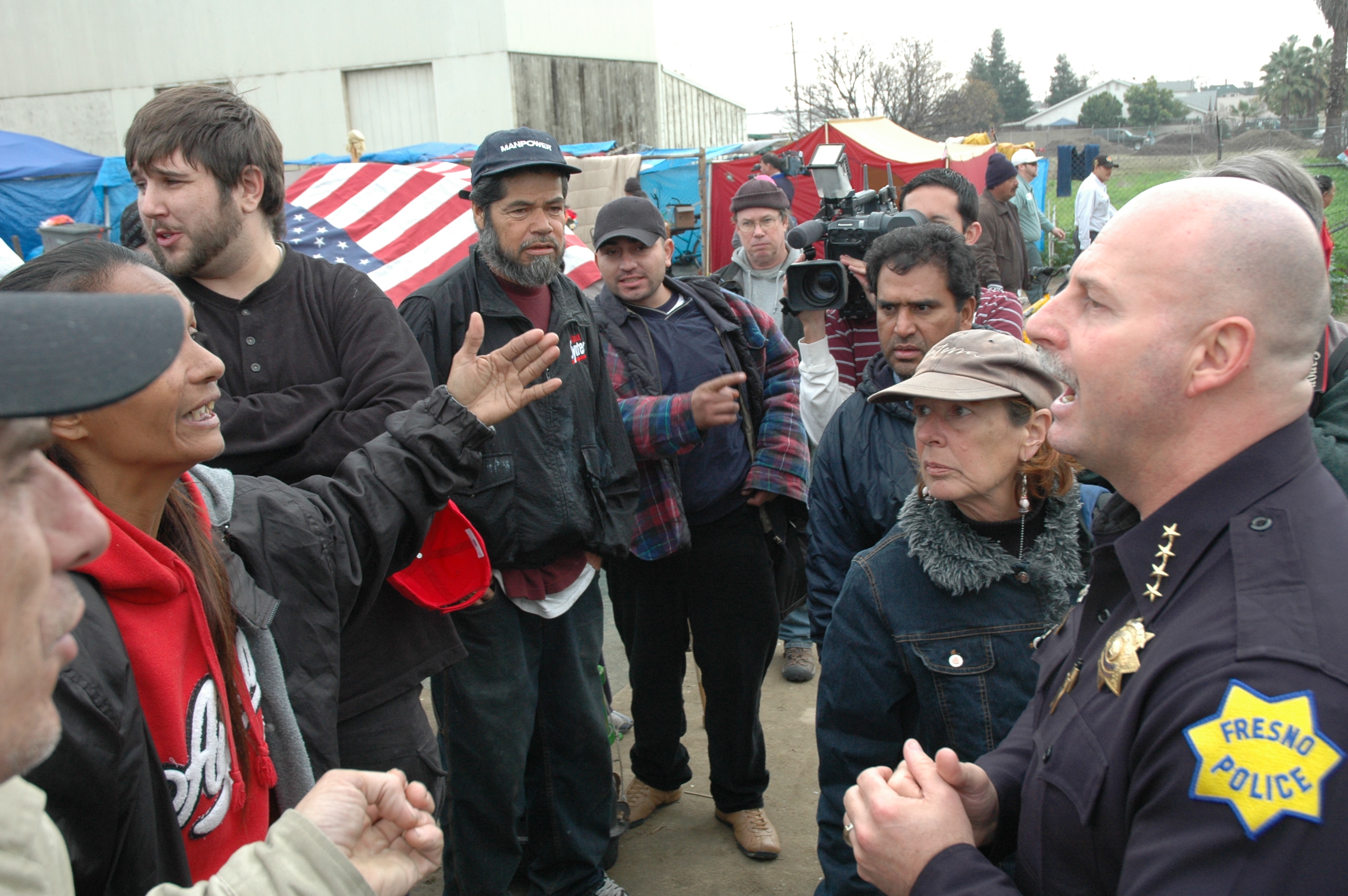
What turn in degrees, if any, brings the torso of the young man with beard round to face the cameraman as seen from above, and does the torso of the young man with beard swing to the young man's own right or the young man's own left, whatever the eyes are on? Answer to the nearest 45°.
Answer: approximately 135° to the young man's own left

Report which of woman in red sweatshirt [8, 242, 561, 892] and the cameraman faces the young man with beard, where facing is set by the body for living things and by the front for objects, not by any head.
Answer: the cameraman

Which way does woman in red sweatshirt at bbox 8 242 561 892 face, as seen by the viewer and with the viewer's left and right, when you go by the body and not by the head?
facing the viewer and to the right of the viewer

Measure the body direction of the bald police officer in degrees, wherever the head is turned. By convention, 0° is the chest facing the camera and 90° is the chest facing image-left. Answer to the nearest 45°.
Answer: approximately 90°

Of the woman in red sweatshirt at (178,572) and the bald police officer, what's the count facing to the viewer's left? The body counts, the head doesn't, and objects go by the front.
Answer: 1

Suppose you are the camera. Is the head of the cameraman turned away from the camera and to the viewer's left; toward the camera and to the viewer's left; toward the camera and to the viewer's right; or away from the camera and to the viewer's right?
toward the camera and to the viewer's left

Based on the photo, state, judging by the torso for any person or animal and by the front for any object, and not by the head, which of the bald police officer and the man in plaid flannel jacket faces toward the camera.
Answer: the man in plaid flannel jacket

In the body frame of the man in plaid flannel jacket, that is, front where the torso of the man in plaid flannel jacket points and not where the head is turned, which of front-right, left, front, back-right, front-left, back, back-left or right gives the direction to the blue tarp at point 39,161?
back-right

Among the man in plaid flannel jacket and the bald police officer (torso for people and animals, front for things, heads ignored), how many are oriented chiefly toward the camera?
1

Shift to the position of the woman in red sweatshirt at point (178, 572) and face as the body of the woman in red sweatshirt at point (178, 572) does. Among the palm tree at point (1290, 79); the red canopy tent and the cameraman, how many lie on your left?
3

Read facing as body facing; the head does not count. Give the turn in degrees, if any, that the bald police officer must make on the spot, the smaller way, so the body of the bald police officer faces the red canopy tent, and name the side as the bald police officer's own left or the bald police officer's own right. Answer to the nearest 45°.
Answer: approximately 90° to the bald police officer's own right

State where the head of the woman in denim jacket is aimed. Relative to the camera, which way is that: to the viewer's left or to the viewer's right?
to the viewer's left

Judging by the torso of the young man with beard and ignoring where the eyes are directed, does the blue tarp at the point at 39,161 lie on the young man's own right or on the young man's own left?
on the young man's own right

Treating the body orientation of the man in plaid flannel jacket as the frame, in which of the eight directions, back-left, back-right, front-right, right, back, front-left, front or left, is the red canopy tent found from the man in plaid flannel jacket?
back

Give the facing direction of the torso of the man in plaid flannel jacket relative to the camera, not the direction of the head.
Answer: toward the camera

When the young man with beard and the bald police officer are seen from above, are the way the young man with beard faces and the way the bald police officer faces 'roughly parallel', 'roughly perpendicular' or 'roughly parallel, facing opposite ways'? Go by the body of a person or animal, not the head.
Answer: roughly perpendicular
